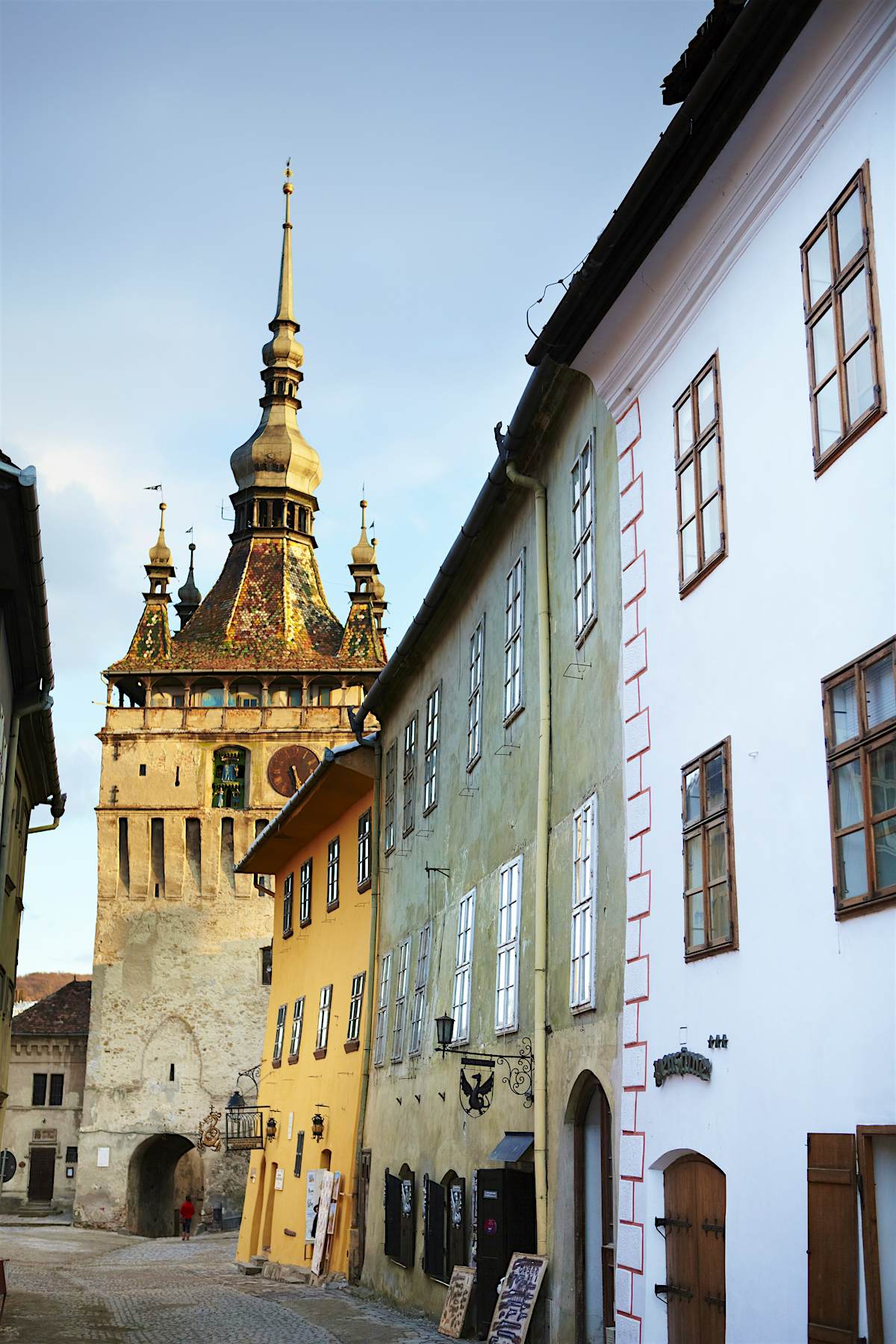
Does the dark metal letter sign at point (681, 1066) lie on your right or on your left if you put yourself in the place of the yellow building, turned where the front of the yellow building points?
on your left

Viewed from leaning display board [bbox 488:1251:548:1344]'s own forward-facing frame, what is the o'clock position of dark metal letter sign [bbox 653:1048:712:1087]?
The dark metal letter sign is roughly at 10 o'clock from the leaning display board.

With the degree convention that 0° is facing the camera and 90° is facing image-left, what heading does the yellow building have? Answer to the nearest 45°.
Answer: approximately 45°

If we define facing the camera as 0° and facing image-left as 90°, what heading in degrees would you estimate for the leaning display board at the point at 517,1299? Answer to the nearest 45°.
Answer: approximately 45°

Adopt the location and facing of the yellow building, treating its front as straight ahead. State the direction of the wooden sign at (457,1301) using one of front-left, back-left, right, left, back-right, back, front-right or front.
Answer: front-left

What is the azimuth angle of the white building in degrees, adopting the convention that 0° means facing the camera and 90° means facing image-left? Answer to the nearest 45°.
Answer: approximately 45°

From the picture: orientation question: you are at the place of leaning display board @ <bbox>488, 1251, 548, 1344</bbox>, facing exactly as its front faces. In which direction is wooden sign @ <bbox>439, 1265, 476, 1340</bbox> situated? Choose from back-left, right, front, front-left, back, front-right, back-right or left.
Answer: back-right

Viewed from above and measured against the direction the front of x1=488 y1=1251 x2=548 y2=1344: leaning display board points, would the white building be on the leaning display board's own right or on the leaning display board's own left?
on the leaning display board's own left

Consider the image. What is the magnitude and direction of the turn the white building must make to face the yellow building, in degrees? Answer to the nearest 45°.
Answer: approximately 135° to its right
